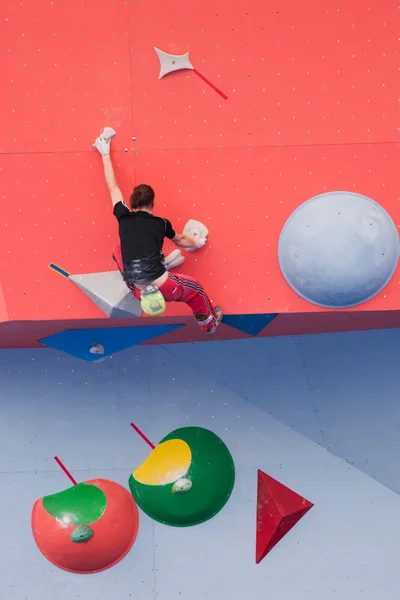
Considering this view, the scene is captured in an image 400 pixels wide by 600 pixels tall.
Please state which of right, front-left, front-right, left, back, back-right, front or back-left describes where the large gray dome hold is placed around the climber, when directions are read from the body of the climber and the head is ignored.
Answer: right

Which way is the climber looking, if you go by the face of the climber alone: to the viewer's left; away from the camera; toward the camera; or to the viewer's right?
away from the camera

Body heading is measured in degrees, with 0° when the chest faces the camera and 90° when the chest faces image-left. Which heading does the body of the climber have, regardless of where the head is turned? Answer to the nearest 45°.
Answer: approximately 180°
